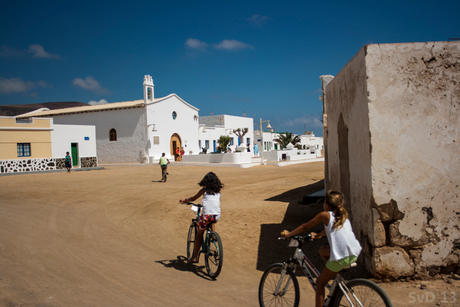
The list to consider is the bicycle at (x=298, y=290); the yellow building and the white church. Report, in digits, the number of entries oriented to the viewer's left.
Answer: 1

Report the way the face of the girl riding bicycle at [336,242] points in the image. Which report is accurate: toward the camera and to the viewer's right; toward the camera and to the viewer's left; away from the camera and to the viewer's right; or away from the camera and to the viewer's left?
away from the camera and to the viewer's left

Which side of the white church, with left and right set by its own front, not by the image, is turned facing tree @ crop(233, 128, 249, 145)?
left

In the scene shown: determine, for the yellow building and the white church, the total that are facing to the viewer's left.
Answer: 0

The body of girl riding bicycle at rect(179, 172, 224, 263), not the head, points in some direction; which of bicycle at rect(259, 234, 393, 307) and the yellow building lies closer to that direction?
the yellow building

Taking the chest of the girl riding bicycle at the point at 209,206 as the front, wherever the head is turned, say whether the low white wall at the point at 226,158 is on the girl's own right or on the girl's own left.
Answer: on the girl's own right

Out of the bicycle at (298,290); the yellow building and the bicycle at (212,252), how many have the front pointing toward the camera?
1

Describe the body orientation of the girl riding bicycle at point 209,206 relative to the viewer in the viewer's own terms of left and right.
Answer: facing away from the viewer and to the left of the viewer

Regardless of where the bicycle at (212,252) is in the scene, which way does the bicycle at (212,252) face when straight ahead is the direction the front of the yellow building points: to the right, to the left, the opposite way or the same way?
the opposite way

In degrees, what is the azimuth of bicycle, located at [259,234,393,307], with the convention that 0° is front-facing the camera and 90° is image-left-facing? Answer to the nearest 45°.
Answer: approximately 90°

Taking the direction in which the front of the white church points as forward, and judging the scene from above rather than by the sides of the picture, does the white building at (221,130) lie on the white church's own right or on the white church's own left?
on the white church's own left

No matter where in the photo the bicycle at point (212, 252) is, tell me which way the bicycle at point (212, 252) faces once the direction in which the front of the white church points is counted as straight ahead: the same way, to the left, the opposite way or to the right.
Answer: the opposite way

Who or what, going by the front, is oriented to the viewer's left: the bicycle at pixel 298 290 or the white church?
the bicycle

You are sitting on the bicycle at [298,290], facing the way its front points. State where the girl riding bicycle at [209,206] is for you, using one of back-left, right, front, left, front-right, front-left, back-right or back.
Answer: front-right

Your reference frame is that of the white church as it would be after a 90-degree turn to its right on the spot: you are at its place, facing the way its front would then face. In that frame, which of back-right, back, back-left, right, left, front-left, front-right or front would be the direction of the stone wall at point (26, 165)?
front
